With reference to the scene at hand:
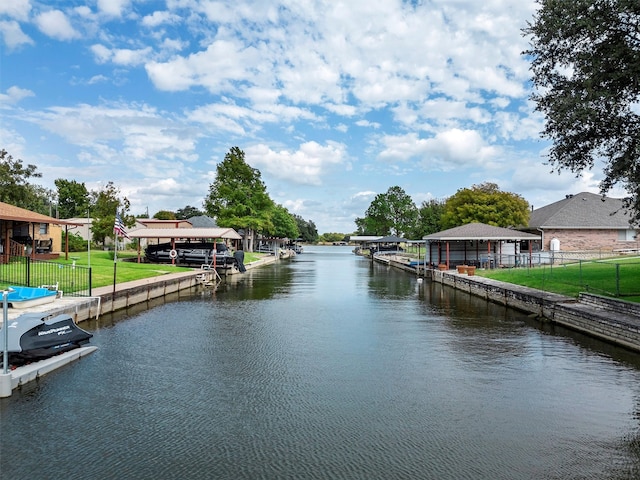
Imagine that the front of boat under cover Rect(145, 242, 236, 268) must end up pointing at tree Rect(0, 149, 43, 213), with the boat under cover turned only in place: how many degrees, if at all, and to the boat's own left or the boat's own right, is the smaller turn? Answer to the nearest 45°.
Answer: approximately 45° to the boat's own right

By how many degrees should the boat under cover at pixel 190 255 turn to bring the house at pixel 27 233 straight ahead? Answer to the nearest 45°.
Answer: approximately 45° to its left

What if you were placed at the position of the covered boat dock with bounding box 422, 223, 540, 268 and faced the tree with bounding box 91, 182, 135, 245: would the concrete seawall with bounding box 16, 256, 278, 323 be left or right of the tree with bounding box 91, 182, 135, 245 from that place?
left

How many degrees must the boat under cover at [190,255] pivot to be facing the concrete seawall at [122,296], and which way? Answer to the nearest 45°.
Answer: approximately 90° to its left

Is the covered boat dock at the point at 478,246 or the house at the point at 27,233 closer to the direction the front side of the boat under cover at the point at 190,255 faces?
the house

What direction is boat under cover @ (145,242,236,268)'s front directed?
to the viewer's left

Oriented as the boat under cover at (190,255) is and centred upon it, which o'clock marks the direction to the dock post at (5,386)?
The dock post is roughly at 9 o'clock from the boat under cover.

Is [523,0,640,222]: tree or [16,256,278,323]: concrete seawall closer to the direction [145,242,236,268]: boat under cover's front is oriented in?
the concrete seawall

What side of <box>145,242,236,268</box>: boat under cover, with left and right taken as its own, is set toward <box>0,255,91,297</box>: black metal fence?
left

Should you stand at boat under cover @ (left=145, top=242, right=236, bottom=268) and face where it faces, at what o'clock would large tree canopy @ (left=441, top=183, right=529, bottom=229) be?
The large tree canopy is roughly at 6 o'clock from the boat under cover.

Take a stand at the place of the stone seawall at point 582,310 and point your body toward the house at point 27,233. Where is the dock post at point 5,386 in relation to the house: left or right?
left

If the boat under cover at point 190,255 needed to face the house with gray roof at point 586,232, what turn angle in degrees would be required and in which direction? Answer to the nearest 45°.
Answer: approximately 180°

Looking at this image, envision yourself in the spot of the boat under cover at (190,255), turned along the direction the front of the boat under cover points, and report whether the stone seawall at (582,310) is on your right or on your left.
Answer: on your left
